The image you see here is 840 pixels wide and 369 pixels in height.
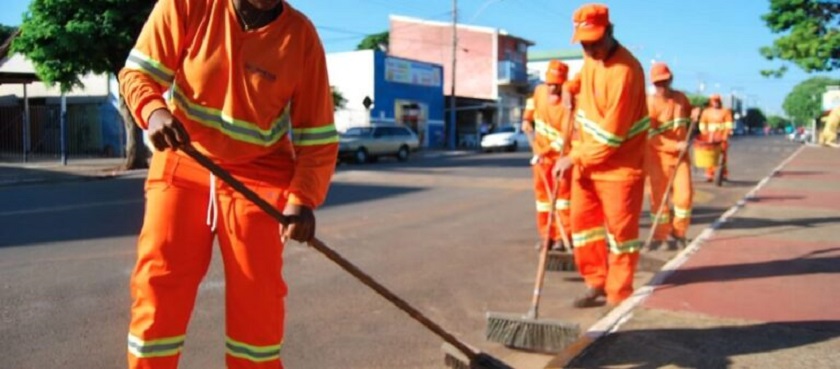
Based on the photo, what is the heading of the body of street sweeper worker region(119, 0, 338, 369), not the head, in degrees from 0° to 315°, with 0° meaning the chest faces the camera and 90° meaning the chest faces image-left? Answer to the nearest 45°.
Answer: approximately 0°

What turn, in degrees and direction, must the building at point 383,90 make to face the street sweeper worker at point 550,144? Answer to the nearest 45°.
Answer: approximately 45° to its right

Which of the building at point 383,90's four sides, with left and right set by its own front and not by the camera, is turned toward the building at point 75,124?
right

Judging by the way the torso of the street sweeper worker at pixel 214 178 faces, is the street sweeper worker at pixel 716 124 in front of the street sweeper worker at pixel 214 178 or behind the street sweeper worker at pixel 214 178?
behind

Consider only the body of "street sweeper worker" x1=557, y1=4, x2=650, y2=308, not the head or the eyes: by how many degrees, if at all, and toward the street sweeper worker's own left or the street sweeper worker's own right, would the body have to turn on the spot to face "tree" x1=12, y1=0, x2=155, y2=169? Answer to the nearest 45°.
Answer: approximately 90° to the street sweeper worker's own right

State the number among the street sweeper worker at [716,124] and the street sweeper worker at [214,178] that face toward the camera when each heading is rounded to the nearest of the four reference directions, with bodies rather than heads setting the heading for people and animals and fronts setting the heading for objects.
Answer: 2

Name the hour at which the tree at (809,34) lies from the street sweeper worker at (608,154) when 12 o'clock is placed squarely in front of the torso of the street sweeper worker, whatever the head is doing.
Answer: The tree is roughly at 5 o'clock from the street sweeper worker.
